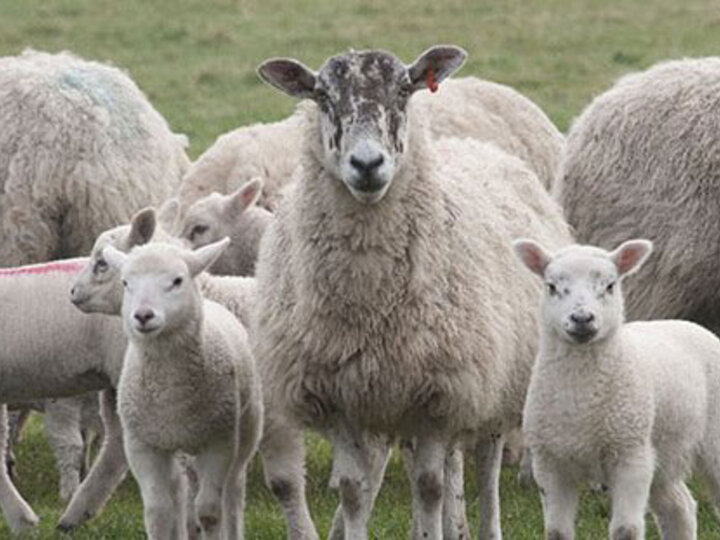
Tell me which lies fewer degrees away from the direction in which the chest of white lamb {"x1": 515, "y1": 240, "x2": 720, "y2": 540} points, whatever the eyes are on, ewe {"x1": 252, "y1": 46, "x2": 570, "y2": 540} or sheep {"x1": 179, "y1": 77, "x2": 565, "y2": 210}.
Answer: the ewe

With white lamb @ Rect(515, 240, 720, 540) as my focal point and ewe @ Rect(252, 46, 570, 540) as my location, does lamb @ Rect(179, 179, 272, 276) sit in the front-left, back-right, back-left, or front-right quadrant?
back-left

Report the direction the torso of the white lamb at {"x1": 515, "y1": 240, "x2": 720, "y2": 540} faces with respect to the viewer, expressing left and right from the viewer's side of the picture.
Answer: facing the viewer and to the left of the viewer

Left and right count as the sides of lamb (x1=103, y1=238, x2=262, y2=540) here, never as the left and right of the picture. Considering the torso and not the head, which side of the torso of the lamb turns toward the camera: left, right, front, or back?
front

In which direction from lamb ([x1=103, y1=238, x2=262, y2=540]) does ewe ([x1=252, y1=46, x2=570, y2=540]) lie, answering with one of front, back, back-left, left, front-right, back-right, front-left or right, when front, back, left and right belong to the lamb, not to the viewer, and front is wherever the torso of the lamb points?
left
